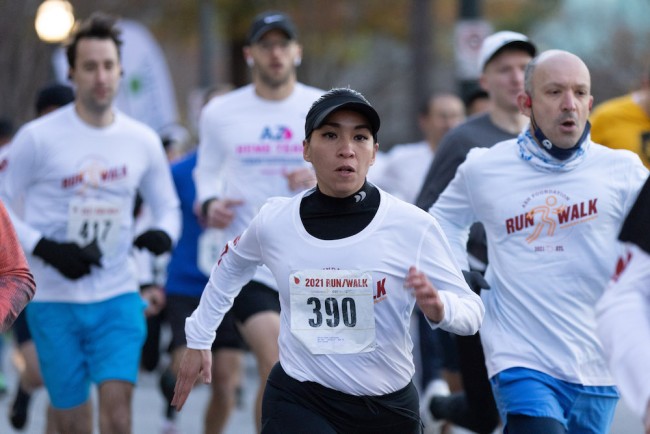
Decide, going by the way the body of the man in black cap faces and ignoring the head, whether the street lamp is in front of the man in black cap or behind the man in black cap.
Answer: behind

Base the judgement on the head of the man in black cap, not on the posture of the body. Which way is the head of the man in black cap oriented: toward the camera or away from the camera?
toward the camera

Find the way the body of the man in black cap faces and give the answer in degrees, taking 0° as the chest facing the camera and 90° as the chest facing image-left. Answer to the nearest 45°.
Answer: approximately 0°
